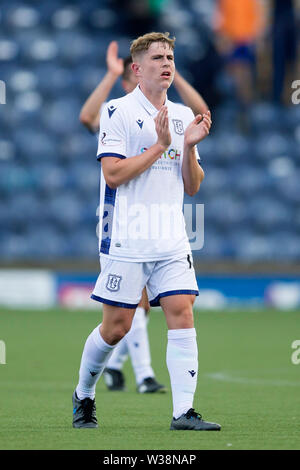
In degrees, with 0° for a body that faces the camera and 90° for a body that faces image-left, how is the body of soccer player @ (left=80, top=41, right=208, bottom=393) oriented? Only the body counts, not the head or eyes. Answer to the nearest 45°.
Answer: approximately 315°
